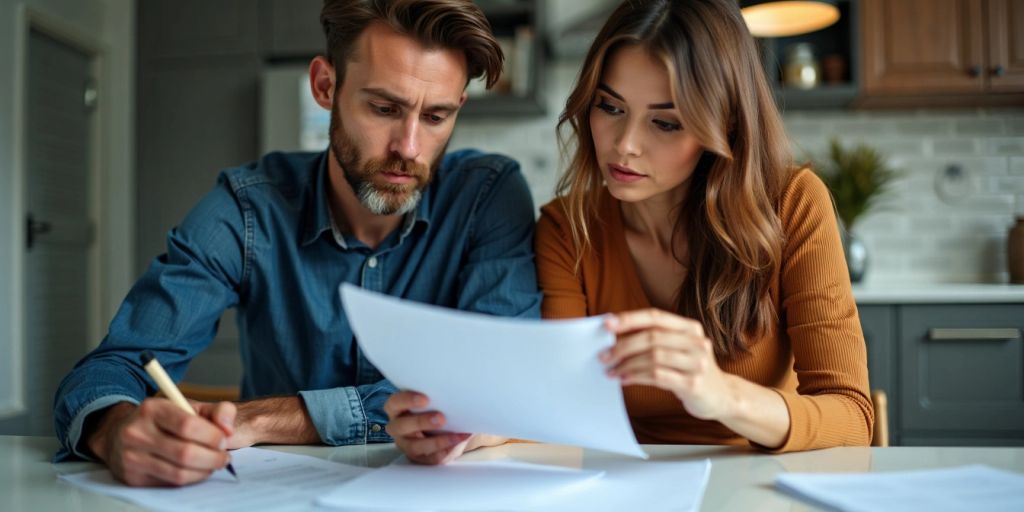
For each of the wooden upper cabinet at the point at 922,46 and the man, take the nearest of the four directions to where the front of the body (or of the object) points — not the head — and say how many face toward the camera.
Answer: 2

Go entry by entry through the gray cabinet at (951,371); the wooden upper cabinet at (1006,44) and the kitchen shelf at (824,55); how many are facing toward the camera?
3

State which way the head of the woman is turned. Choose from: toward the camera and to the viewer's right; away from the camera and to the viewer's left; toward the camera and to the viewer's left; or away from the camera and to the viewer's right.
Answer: toward the camera and to the viewer's left

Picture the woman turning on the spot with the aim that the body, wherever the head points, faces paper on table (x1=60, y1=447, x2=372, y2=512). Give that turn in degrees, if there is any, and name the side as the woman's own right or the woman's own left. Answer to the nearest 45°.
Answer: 0° — they already face it

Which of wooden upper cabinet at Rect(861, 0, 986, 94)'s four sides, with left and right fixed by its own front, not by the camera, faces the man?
front

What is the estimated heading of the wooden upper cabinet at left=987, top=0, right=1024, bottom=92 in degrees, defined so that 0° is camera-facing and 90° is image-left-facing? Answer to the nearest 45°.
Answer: approximately 0°

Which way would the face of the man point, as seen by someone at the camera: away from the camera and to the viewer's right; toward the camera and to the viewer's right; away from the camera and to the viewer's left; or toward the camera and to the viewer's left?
toward the camera and to the viewer's right

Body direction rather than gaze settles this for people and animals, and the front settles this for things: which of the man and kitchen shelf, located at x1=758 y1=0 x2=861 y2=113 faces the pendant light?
the kitchen shelf

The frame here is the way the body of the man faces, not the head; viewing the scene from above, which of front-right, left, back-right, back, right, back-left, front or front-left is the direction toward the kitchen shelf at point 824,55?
back-left

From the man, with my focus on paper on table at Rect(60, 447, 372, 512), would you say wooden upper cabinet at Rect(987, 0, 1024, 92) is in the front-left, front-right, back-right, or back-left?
back-left

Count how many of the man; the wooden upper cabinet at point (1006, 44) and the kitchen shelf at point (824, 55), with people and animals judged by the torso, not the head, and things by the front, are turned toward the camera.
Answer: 3
